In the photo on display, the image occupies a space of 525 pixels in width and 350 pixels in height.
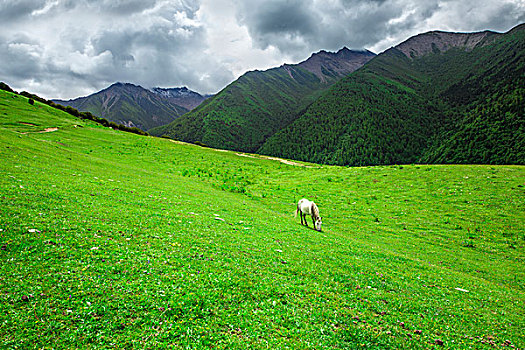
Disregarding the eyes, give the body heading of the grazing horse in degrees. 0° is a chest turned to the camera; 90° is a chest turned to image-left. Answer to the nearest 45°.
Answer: approximately 315°
